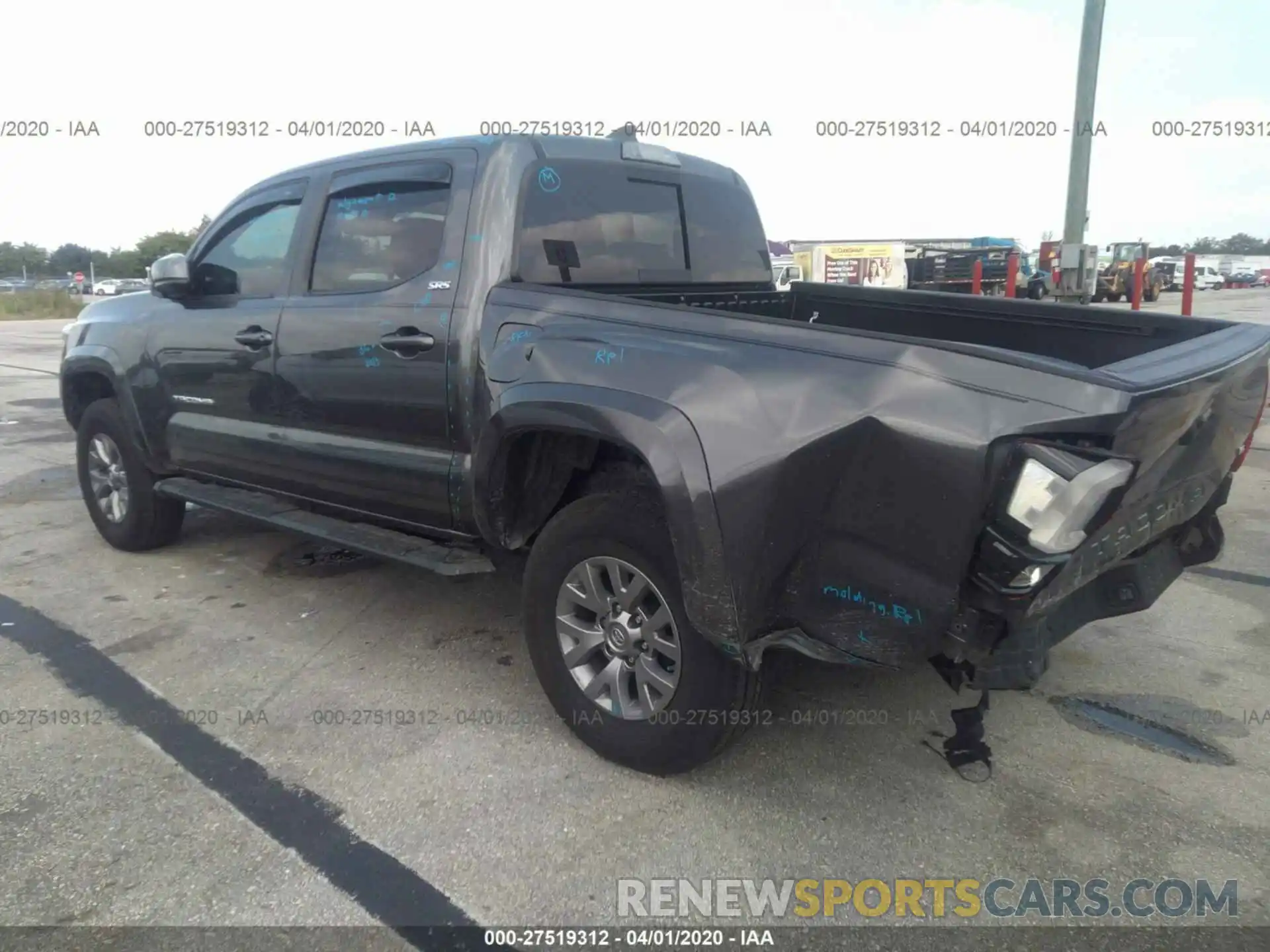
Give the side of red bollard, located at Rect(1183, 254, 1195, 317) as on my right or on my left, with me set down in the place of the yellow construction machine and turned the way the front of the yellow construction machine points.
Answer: on my left

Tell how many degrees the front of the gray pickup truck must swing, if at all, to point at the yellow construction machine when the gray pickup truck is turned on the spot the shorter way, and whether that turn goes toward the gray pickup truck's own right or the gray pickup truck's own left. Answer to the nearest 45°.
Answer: approximately 90° to the gray pickup truck's own right

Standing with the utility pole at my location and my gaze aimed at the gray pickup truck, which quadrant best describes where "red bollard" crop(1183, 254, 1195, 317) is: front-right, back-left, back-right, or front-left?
back-left

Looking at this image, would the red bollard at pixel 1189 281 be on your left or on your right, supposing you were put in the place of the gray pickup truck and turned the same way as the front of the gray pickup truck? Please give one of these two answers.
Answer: on your right

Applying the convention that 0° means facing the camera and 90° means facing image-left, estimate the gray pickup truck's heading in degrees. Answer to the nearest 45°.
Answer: approximately 135°

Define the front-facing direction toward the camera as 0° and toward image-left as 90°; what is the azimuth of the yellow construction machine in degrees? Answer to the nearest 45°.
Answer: approximately 45°
